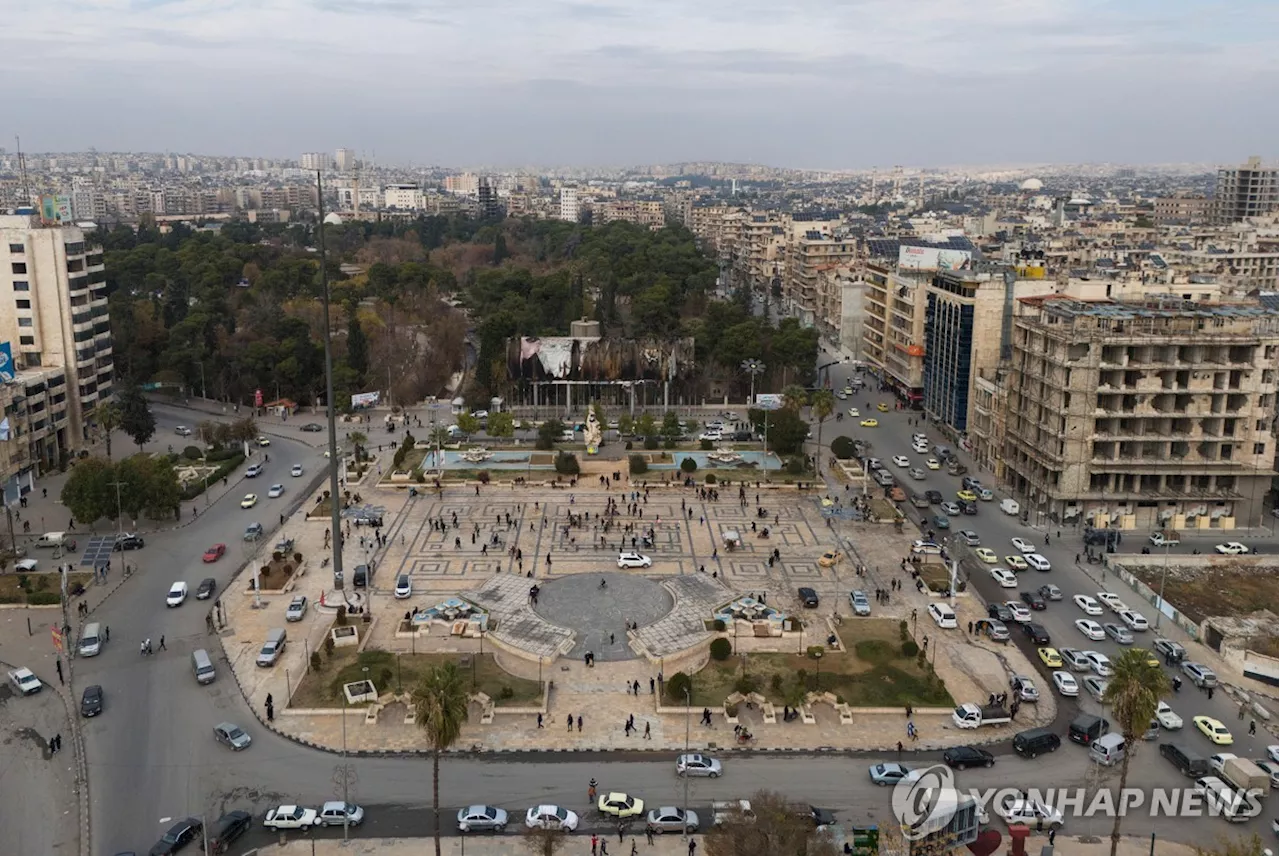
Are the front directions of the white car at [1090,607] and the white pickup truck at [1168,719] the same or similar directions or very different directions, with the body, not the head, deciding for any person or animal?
same or similar directions

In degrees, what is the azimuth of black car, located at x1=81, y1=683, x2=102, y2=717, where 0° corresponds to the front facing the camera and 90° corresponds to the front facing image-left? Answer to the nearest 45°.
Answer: approximately 0°

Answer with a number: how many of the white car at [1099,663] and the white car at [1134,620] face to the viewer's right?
0

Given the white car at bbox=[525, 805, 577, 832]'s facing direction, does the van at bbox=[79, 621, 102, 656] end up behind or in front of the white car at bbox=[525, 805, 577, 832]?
behind

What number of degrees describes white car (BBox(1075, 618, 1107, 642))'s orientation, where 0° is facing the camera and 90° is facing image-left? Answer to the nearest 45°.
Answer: approximately 135°

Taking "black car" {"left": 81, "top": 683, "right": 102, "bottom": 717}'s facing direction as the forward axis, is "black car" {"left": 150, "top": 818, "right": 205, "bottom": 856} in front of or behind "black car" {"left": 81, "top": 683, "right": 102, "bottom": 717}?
in front

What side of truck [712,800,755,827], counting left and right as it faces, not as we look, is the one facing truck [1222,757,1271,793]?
front

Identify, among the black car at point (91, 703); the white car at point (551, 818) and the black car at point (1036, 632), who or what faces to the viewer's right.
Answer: the white car

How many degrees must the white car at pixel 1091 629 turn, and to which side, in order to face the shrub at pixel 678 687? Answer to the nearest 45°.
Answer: approximately 90° to its left

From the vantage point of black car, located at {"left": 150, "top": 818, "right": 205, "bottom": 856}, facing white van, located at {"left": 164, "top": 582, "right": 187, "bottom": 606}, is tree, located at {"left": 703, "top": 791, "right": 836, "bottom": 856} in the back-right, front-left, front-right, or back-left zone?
back-right

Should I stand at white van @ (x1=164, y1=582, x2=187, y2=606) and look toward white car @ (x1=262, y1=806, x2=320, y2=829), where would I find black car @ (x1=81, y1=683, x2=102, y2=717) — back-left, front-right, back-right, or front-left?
front-right

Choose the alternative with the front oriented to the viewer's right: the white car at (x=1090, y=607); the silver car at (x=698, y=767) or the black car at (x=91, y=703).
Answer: the silver car

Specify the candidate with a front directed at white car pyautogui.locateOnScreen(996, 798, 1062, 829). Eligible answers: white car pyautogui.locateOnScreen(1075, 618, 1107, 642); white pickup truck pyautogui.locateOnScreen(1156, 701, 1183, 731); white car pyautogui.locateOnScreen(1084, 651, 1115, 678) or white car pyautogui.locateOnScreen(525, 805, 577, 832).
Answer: white car pyautogui.locateOnScreen(525, 805, 577, 832)

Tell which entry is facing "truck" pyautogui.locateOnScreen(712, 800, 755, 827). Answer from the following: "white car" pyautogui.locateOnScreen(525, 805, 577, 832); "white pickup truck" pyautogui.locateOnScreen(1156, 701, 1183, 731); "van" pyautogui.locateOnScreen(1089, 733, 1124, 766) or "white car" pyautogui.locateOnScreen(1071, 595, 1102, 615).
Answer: "white car" pyautogui.locateOnScreen(525, 805, 577, 832)
